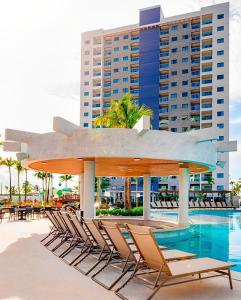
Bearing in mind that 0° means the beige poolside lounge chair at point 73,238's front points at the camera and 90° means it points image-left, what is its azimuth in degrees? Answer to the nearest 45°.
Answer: approximately 270°

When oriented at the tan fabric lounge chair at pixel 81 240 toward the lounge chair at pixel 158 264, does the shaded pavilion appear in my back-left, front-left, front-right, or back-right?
back-left

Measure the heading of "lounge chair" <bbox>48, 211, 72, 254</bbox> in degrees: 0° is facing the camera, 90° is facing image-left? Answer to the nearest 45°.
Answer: approximately 270°

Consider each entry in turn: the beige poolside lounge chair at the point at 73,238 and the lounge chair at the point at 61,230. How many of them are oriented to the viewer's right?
2

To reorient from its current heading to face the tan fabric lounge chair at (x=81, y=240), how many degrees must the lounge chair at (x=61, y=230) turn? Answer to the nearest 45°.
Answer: approximately 90° to its right

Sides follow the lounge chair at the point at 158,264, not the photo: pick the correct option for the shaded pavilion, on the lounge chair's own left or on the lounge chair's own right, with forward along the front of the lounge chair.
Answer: on the lounge chair's own left
